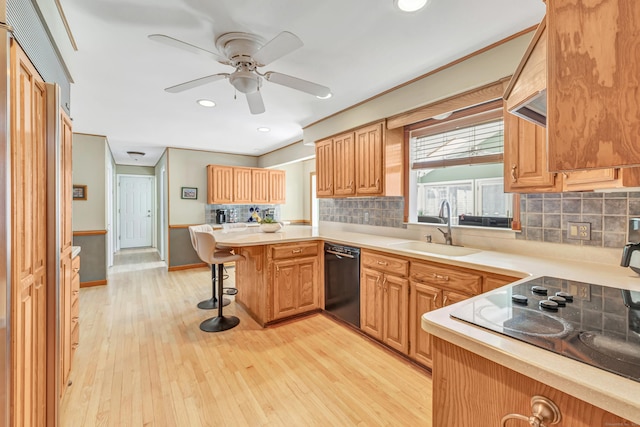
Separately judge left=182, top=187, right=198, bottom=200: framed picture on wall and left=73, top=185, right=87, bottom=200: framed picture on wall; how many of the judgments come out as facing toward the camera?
2

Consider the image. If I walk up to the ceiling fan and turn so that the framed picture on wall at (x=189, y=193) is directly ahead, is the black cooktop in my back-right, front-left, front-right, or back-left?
back-right

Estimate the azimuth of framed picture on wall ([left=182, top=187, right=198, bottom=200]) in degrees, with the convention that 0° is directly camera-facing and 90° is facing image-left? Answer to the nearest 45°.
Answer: approximately 0°

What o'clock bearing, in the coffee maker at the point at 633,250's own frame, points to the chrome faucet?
The chrome faucet is roughly at 2 o'clock from the coffee maker.

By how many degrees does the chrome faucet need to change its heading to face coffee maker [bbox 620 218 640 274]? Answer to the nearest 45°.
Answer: approximately 90° to its left

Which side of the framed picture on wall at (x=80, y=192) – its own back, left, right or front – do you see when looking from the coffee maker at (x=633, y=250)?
front

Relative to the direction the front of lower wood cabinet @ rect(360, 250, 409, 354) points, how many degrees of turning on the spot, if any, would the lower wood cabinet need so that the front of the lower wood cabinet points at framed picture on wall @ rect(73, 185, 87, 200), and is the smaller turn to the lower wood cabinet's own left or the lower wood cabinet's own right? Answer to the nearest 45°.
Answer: approximately 45° to the lower wood cabinet's own right

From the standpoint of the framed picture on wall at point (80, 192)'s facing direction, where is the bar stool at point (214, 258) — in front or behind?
in front

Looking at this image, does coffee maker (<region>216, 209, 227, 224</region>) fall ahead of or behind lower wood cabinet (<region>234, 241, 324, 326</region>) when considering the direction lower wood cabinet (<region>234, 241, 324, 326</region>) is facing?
behind

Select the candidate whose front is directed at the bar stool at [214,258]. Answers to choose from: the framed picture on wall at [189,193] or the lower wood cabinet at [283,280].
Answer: the framed picture on wall

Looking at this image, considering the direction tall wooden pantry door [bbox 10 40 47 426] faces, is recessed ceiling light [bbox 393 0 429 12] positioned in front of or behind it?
in front
